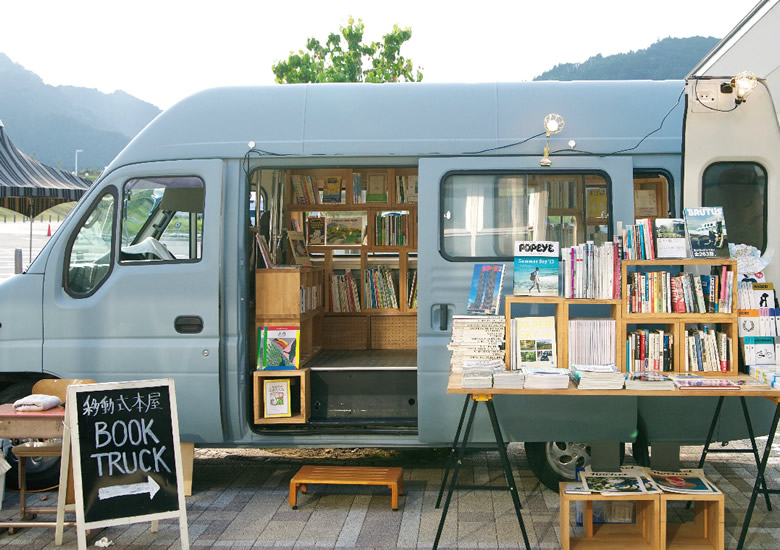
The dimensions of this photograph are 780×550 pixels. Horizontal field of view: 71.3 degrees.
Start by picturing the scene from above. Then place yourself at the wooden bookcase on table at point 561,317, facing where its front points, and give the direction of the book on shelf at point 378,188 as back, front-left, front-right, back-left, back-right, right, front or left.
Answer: back-right

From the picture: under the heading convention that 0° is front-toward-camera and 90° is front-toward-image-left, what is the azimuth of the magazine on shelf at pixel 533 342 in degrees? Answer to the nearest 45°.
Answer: approximately 0°

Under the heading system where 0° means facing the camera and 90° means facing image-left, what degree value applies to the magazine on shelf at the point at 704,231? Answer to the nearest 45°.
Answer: approximately 0°

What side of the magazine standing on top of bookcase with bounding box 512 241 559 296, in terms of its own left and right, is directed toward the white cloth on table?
right

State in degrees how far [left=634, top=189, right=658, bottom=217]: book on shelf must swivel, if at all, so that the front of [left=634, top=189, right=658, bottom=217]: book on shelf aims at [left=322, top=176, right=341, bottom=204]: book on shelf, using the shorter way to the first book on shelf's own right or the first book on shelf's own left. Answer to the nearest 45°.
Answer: approximately 90° to the first book on shelf's own right

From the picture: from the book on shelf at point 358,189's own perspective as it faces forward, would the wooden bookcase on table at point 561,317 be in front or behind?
in front
